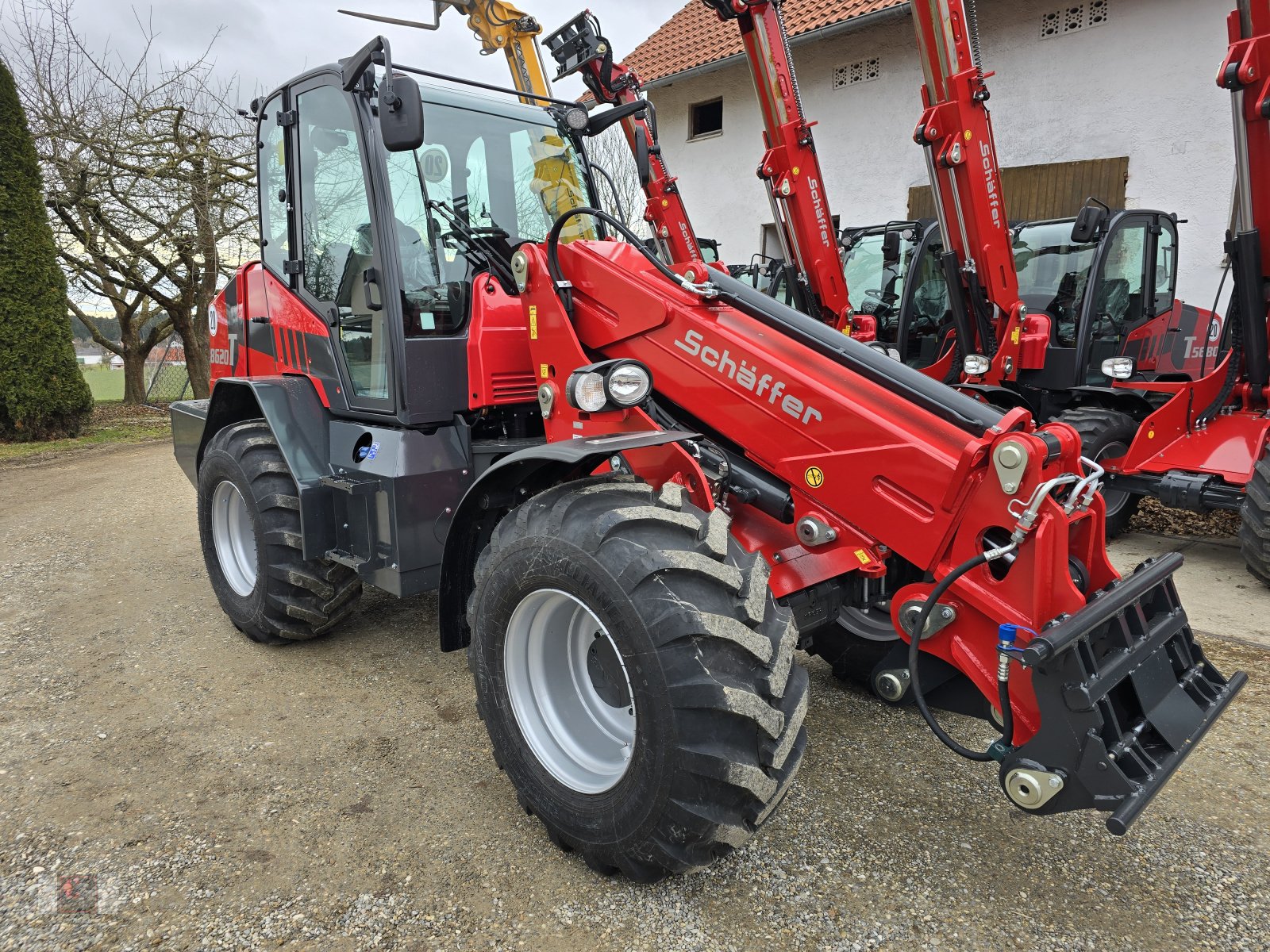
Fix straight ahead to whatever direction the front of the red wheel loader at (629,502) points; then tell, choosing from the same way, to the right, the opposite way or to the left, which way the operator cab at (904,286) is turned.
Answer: to the right

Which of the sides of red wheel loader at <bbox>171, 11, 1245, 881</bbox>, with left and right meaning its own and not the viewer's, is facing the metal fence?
back

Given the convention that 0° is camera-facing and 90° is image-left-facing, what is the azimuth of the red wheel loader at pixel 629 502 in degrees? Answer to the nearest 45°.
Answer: approximately 315°

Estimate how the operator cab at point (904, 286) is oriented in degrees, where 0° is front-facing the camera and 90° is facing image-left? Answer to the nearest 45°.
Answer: approximately 45°

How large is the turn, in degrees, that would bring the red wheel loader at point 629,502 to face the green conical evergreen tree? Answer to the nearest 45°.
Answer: approximately 180°

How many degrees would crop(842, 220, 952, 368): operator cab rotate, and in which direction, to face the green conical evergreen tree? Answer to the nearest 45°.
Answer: approximately 45° to its right

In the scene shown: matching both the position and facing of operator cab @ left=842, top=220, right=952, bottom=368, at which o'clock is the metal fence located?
The metal fence is roughly at 2 o'clock from the operator cab.

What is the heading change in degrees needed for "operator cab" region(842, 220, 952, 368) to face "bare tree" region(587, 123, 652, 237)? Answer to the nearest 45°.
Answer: approximately 45° to its right

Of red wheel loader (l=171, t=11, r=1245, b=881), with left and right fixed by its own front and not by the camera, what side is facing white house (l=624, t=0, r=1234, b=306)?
left

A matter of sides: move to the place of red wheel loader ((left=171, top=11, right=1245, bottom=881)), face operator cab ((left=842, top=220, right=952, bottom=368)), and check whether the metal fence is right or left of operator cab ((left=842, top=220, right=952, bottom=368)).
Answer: left

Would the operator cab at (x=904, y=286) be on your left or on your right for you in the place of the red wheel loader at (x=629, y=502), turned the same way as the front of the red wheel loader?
on your left
